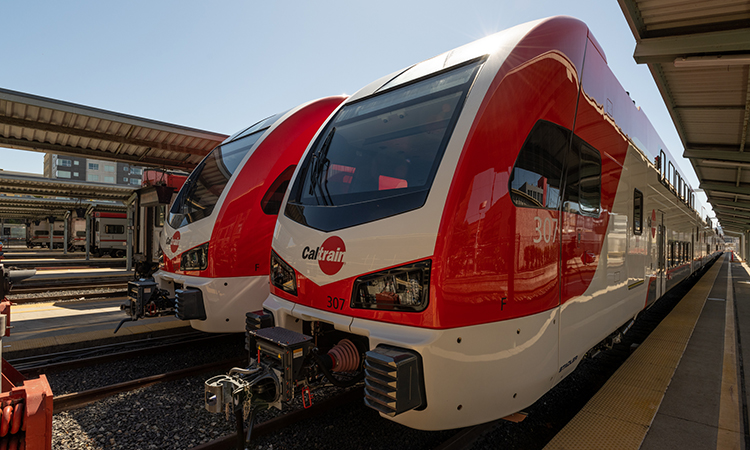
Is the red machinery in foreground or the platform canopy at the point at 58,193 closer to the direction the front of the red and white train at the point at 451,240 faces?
the red machinery in foreground

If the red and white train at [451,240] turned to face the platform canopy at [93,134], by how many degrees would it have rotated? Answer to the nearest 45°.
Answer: approximately 90° to its right

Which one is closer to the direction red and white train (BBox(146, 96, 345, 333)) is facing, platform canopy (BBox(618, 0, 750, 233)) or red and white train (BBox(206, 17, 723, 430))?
the red and white train

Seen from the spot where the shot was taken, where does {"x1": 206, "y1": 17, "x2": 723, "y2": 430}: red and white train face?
facing the viewer and to the left of the viewer

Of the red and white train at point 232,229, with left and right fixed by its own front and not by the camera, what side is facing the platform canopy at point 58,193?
right

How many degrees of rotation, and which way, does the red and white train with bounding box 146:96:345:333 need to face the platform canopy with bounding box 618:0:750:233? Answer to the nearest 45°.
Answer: approximately 135° to its left

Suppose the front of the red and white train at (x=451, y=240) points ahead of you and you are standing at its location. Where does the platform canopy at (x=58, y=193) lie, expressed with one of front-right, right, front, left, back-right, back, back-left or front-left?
right

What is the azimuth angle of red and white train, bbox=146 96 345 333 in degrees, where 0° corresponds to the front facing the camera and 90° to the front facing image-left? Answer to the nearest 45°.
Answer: approximately 45°

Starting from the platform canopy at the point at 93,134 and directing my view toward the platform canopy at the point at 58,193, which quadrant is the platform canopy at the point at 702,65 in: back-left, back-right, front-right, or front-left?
back-right

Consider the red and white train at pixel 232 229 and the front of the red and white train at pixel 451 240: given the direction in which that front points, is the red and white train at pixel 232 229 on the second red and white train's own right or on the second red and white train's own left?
on the second red and white train's own right

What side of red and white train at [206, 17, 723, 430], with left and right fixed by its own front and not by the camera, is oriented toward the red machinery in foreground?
front

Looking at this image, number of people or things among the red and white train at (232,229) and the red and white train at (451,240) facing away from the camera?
0

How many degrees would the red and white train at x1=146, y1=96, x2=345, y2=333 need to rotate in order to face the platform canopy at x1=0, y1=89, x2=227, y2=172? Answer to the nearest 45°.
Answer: approximately 90° to its right

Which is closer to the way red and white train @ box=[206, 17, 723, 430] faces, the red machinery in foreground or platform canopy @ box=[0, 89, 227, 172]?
the red machinery in foreground

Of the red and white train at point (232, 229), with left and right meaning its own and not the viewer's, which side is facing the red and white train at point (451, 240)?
left
